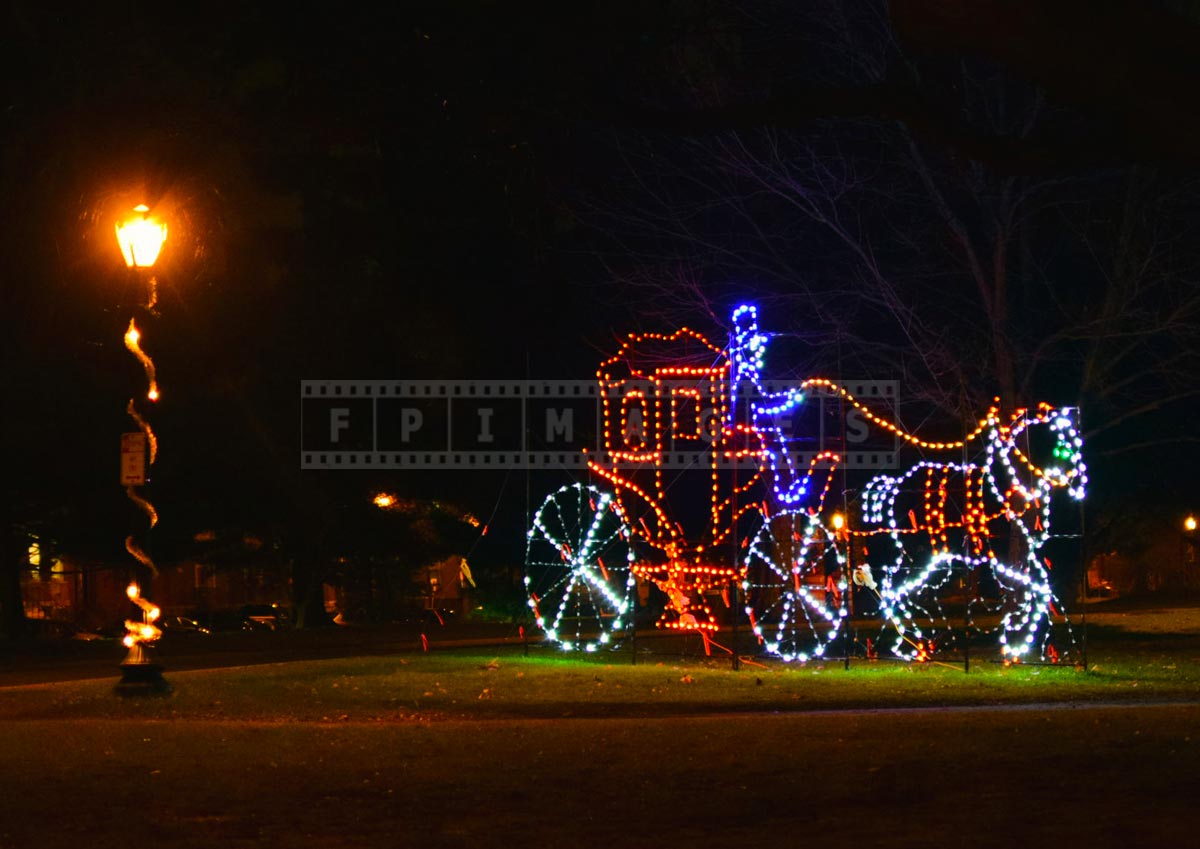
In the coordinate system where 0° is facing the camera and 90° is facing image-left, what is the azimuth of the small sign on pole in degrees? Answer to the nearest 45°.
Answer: approximately 0°

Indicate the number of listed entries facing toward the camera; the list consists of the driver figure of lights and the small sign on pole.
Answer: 1

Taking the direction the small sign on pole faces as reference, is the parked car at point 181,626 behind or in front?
behind

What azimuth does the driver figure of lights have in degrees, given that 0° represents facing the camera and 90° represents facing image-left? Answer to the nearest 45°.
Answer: approximately 270°

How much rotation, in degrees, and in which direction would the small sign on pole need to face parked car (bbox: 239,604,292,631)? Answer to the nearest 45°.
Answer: approximately 180°

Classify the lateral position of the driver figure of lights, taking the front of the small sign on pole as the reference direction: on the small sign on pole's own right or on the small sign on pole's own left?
on the small sign on pole's own left

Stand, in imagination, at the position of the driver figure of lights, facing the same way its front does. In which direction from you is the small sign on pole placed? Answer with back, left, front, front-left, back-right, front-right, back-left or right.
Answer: back-right

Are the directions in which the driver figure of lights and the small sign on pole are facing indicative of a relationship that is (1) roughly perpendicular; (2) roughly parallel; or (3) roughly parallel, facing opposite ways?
roughly perpendicular
